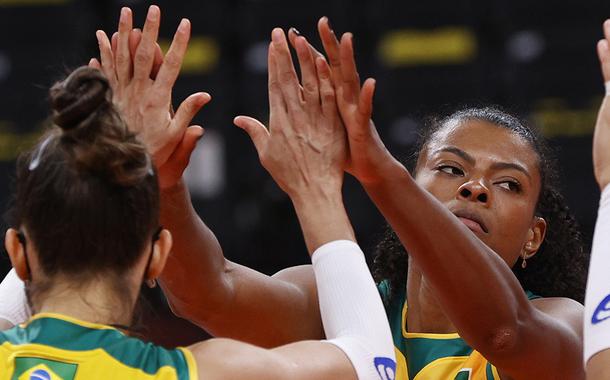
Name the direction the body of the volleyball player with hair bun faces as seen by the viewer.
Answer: away from the camera

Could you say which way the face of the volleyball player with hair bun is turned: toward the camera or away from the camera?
away from the camera
